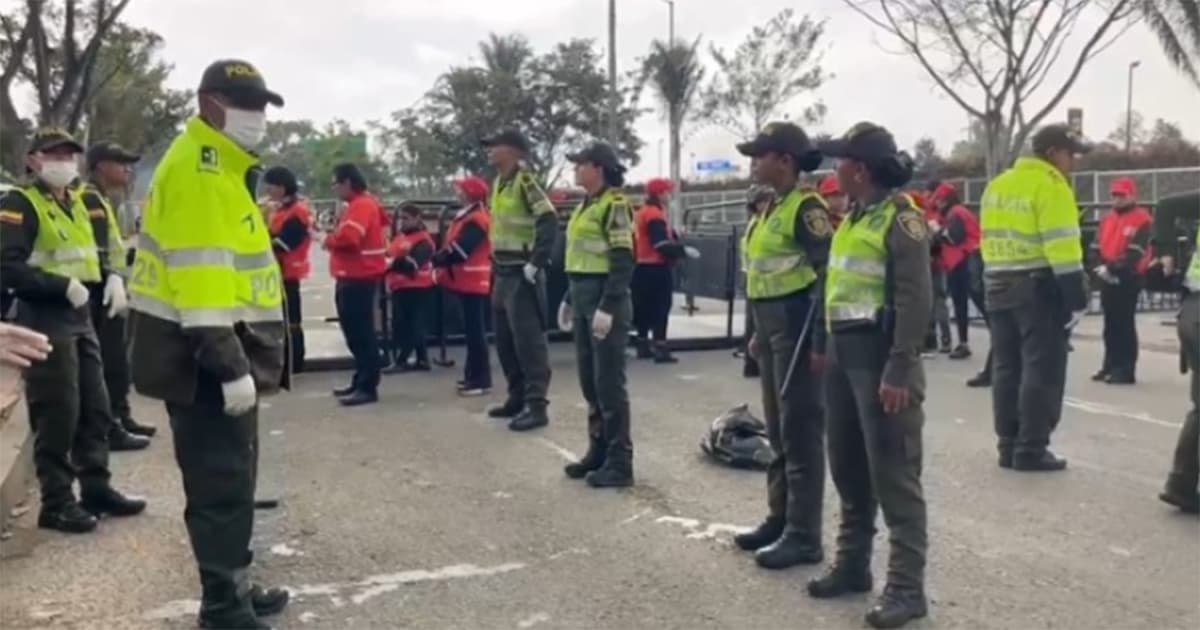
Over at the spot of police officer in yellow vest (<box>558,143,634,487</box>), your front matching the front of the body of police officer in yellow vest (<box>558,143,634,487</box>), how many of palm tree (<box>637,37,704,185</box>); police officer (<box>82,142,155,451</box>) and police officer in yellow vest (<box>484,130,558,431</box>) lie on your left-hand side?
0

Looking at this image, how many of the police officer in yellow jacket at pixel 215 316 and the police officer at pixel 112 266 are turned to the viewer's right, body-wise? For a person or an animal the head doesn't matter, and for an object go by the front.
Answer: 2

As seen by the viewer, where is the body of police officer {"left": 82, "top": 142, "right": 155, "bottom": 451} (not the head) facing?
to the viewer's right

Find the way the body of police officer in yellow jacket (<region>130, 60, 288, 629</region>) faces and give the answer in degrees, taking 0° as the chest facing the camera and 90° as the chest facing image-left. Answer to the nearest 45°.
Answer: approximately 270°

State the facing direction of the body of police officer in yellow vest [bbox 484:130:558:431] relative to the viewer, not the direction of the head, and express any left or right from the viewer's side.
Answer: facing the viewer and to the left of the viewer

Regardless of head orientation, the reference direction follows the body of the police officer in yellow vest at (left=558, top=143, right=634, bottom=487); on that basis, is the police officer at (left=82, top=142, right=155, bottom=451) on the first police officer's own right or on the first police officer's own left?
on the first police officer's own right

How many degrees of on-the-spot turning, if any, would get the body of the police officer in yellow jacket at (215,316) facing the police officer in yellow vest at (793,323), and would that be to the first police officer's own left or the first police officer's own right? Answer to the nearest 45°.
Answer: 0° — they already face them

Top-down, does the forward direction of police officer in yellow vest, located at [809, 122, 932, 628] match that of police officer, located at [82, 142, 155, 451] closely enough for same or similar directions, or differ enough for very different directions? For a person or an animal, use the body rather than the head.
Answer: very different directions

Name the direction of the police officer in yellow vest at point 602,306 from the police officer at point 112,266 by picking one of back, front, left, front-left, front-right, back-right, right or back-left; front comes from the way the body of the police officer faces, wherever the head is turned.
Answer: front-right

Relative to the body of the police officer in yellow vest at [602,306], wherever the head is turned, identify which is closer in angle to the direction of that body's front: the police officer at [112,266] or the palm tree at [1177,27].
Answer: the police officer

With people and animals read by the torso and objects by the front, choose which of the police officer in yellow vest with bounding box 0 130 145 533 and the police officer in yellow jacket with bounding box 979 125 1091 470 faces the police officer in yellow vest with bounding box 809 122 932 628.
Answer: the police officer in yellow vest with bounding box 0 130 145 533

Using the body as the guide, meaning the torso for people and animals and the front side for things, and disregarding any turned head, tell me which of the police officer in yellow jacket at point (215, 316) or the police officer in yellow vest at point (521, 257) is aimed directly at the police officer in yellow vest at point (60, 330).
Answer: the police officer in yellow vest at point (521, 257)

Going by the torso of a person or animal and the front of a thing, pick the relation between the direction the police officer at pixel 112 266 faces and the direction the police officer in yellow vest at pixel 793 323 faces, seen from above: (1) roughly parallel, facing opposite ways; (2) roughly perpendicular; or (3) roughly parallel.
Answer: roughly parallel, facing opposite ways

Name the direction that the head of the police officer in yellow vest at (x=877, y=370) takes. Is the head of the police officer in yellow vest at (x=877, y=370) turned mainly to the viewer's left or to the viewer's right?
to the viewer's left

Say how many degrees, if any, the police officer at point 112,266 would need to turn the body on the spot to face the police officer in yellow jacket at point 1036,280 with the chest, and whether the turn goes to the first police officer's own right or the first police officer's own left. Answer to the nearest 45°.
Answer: approximately 45° to the first police officer's own right
